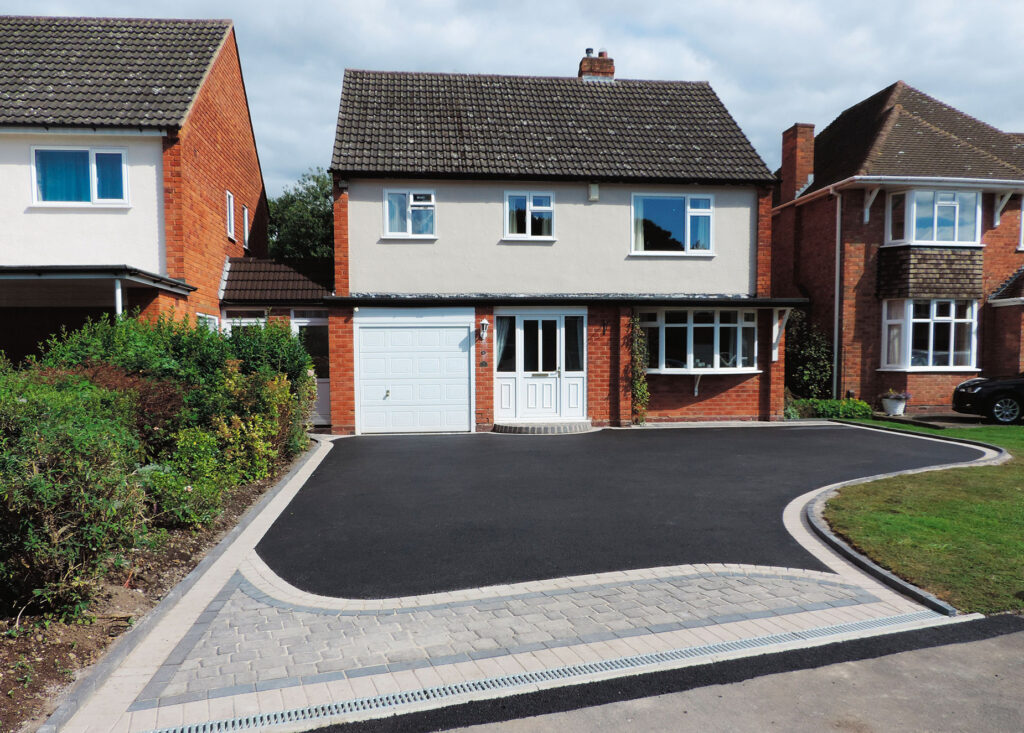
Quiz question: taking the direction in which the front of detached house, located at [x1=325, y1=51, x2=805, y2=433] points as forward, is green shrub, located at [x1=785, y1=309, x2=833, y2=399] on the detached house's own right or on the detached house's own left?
on the detached house's own left

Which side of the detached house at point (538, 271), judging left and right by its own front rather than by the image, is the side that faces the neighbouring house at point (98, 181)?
right

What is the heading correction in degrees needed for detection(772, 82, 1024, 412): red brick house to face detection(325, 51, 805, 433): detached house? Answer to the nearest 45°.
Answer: approximately 90° to its right

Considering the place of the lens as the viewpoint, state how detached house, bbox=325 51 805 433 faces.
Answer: facing the viewer

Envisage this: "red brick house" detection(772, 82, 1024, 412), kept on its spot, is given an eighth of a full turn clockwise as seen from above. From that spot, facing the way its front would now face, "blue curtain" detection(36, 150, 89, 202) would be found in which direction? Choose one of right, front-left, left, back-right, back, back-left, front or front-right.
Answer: front-right

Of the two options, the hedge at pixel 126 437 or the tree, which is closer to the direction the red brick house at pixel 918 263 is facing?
the hedge

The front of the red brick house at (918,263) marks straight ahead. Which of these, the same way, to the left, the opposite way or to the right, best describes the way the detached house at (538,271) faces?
the same way

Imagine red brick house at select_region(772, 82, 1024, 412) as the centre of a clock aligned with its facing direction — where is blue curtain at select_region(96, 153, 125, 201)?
The blue curtain is roughly at 3 o'clock from the red brick house.

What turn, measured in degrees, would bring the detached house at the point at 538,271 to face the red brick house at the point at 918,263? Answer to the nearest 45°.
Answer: approximately 90° to its left

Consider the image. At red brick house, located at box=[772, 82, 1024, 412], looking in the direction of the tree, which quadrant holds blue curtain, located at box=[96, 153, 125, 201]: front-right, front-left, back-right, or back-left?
front-left

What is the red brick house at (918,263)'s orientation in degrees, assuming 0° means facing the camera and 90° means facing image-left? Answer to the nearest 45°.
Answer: approximately 315°

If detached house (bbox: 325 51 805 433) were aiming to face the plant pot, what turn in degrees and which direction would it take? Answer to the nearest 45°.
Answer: approximately 90° to its left

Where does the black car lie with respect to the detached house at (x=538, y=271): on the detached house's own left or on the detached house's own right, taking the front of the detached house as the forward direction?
on the detached house's own left

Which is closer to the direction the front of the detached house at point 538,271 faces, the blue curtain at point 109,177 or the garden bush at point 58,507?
the garden bush

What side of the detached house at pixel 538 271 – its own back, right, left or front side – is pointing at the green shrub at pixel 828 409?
left

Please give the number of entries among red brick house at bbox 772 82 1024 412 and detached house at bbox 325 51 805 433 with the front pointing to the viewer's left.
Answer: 0
